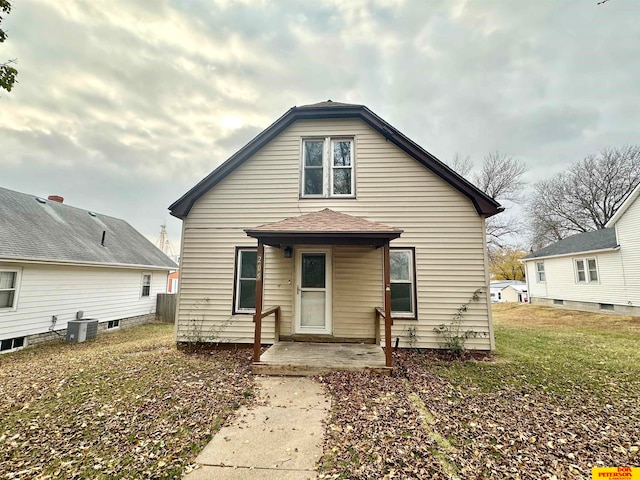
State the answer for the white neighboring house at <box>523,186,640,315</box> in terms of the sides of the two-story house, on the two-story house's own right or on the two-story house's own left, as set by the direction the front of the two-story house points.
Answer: on the two-story house's own left

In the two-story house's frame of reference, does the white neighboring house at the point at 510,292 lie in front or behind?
behind

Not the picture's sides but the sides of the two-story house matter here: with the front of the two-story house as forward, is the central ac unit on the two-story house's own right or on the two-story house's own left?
on the two-story house's own right

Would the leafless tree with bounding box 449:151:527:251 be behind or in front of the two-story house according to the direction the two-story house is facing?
behind

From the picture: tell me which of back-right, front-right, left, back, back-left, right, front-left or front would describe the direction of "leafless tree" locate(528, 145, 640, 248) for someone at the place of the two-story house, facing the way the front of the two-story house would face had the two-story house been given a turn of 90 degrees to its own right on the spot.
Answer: back-right

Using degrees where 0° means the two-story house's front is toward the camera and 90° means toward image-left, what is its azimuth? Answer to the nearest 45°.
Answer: approximately 0°

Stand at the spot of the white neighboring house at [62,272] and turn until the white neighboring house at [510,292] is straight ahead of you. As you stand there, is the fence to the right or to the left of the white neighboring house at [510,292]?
left

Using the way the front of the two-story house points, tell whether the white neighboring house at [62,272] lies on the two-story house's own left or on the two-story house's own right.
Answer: on the two-story house's own right

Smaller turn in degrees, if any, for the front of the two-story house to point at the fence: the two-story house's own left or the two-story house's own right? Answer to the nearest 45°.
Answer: approximately 135° to the two-story house's own right
